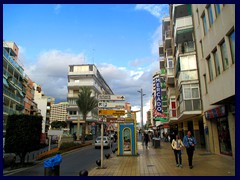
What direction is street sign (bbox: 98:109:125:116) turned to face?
toward the camera

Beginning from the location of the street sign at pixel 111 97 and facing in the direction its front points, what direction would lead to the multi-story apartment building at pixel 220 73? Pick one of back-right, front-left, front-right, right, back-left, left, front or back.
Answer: left

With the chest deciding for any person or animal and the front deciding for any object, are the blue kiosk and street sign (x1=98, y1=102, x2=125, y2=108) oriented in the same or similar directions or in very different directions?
same or similar directions

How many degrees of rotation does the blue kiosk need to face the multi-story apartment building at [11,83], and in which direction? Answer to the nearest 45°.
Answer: approximately 135° to its right

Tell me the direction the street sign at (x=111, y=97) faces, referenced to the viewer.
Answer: facing the viewer

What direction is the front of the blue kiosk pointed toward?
toward the camera
